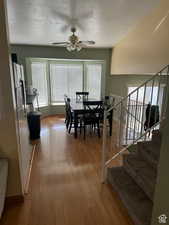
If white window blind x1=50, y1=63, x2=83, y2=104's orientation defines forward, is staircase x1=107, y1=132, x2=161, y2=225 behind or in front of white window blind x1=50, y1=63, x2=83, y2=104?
in front

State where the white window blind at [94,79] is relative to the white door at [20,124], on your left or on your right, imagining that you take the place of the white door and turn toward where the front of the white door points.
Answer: on your left

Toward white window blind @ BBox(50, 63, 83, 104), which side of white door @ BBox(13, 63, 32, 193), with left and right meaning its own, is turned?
left

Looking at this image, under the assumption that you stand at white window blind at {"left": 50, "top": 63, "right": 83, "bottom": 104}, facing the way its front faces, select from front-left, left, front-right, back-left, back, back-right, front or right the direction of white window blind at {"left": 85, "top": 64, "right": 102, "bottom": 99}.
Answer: left

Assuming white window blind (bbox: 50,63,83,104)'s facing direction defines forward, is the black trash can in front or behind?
in front

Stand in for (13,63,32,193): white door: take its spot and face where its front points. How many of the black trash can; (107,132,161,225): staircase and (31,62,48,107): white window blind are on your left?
2

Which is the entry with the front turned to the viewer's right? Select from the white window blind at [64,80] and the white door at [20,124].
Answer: the white door

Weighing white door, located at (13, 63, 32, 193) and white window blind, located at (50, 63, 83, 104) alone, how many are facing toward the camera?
1

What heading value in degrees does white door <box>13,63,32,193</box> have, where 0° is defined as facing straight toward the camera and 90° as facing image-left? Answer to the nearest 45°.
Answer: approximately 270°

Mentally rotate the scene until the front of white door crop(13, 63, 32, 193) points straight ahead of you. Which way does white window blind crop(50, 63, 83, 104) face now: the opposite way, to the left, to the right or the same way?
to the right

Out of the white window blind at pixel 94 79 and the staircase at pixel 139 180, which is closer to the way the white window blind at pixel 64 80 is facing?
the staircase

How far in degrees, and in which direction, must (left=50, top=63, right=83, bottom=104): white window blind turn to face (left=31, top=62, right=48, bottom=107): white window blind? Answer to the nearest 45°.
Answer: approximately 45° to its right

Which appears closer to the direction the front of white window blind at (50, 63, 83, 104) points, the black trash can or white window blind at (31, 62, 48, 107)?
the black trash can

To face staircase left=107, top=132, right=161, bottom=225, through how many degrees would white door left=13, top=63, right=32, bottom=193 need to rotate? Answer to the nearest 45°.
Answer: approximately 45° to its right

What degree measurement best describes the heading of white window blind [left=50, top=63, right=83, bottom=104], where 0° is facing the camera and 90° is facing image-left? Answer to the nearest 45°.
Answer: approximately 0°
